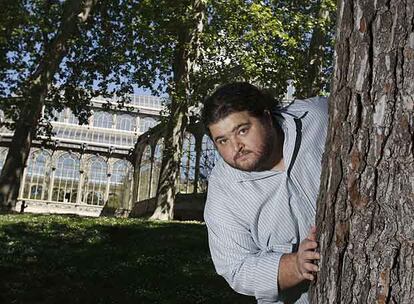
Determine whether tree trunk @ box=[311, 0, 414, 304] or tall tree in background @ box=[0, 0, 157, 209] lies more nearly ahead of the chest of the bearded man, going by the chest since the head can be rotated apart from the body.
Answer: the tree trunk

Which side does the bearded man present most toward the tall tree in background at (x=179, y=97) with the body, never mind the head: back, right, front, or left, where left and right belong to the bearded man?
back

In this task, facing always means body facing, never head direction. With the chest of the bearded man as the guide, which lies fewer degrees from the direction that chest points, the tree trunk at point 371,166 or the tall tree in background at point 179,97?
the tree trunk

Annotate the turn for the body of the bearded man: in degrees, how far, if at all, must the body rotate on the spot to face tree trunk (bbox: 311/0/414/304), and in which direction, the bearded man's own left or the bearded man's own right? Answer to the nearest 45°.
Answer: approximately 45° to the bearded man's own left

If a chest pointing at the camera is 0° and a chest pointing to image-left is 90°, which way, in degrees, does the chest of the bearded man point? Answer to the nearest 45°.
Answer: approximately 0°

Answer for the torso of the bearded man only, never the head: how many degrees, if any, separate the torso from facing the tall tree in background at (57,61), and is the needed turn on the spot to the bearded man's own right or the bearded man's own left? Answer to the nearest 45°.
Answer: approximately 135° to the bearded man's own right

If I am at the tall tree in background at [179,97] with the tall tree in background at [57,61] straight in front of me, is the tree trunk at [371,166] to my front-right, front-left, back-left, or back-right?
back-left

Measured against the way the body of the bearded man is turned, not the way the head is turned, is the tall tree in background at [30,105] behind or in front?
behind
